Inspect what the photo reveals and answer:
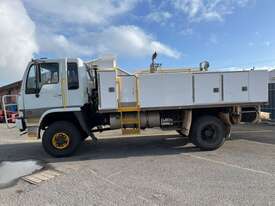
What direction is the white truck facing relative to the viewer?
to the viewer's left
